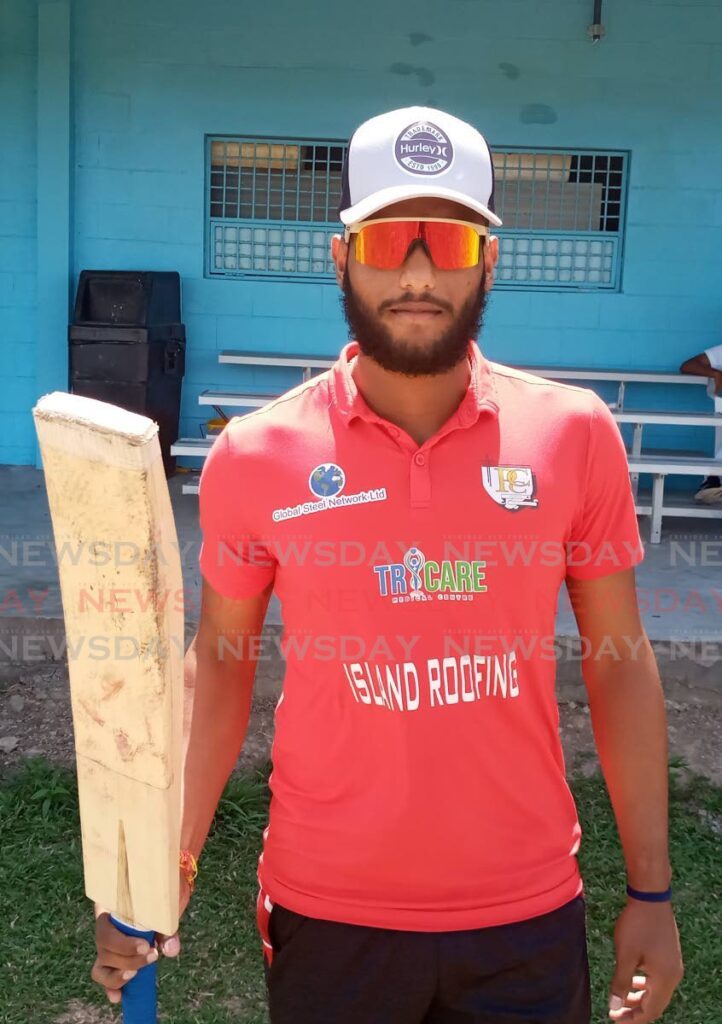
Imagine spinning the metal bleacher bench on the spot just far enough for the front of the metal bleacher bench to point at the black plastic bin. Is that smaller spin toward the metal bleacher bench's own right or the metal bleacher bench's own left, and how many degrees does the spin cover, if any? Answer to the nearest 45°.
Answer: approximately 90° to the metal bleacher bench's own right

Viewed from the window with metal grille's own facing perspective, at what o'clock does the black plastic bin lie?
The black plastic bin is roughly at 2 o'clock from the window with metal grille.

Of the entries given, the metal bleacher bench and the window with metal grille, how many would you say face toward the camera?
2

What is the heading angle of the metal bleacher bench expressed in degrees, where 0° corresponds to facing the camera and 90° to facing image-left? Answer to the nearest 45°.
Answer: approximately 0°

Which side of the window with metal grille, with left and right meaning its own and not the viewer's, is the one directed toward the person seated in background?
left
